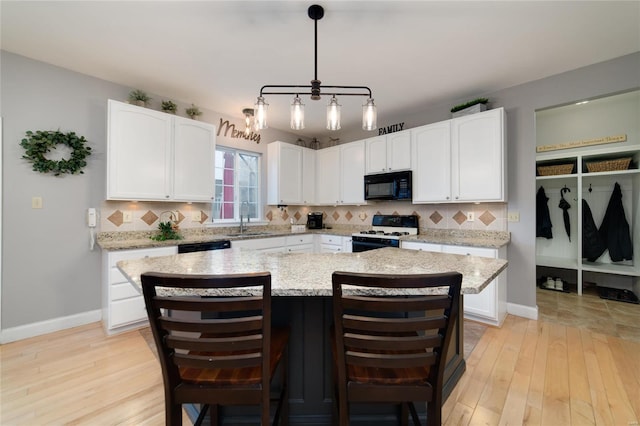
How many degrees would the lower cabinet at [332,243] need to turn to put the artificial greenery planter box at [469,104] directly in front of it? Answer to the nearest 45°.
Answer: approximately 90° to its left

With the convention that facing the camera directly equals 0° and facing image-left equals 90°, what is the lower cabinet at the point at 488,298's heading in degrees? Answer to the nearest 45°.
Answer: approximately 45°

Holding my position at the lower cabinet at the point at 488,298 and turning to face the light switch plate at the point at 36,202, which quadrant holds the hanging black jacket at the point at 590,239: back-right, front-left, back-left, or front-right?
back-right

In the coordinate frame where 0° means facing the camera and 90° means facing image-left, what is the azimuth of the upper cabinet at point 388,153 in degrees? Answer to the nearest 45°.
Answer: approximately 45°

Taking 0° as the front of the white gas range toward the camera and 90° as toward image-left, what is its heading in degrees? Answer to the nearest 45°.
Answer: approximately 45°

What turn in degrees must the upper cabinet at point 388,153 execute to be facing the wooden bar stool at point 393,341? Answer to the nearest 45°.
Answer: approximately 45° to its left

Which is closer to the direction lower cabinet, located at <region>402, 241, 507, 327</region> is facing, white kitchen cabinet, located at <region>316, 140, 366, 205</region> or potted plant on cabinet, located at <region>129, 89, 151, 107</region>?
the potted plant on cabinet

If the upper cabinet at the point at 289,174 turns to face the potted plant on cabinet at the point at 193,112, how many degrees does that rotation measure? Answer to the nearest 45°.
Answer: approximately 90° to its right
